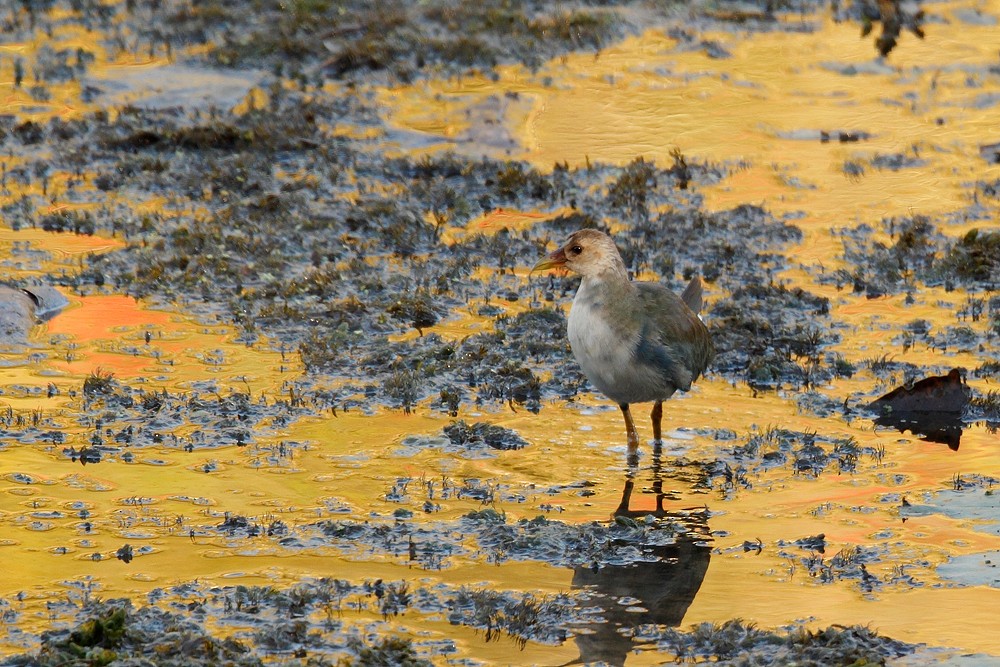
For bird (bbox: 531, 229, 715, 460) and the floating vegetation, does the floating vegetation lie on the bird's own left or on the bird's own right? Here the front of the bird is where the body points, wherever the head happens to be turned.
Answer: on the bird's own left

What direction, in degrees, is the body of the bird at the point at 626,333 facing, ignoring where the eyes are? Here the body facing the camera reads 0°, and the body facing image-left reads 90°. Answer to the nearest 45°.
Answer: approximately 45°
